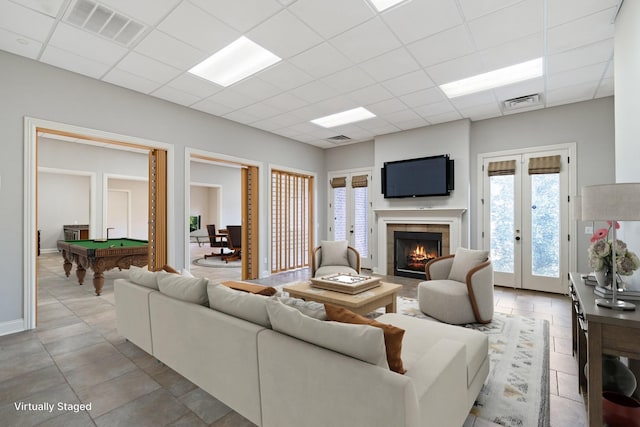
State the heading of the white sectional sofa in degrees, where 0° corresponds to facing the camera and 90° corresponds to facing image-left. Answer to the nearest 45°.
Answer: approximately 225°

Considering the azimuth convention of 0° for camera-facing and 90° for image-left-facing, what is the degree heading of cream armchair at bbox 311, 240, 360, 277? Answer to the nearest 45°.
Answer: approximately 0°

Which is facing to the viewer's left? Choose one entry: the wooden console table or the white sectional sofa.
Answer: the wooden console table

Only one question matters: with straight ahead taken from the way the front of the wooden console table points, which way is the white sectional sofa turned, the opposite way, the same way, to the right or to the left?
to the right

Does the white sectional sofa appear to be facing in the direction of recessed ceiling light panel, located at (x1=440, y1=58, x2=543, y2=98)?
yes

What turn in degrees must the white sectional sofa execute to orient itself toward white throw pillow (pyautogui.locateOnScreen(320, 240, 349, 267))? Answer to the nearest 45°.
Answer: approximately 45° to its left

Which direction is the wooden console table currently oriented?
to the viewer's left

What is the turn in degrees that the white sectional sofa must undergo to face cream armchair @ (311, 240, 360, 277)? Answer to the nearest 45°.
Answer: approximately 45° to its left

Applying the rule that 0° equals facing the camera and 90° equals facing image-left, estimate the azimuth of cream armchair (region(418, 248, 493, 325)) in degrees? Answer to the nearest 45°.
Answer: approximately 45°

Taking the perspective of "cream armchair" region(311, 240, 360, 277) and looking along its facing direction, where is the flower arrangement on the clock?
The flower arrangement is roughly at 11 o'clock from the cream armchair.

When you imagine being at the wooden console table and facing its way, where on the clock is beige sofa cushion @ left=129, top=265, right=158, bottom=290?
The beige sofa cushion is roughly at 11 o'clock from the wooden console table.
